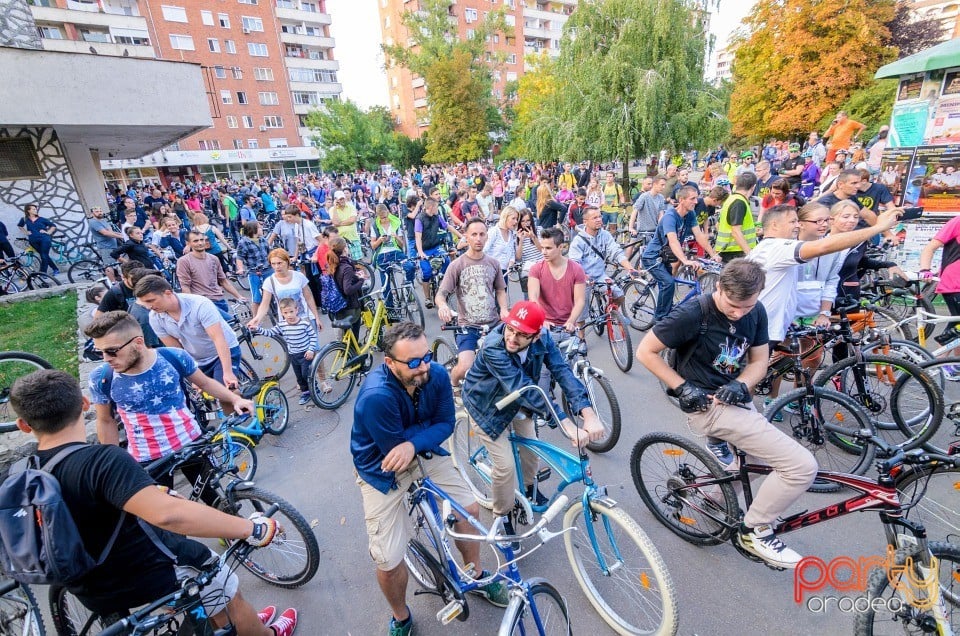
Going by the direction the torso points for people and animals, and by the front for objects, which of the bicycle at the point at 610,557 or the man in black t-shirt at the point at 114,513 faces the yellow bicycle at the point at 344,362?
the man in black t-shirt

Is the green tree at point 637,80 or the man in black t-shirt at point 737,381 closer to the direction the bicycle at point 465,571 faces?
the man in black t-shirt

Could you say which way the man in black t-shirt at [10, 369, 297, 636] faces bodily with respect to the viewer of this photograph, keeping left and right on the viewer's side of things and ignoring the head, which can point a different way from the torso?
facing away from the viewer and to the right of the viewer

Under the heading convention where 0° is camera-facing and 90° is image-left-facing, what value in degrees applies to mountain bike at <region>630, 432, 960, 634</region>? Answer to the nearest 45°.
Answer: approximately 315°

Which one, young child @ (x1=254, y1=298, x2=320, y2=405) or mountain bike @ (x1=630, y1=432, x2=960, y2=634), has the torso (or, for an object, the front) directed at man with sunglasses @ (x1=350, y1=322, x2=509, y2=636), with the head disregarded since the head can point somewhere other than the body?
the young child

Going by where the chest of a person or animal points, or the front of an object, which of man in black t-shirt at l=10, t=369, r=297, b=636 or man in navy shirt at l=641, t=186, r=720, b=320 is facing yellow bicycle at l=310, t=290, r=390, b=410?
the man in black t-shirt

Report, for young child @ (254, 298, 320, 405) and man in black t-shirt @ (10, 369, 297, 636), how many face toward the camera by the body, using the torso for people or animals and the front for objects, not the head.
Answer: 1

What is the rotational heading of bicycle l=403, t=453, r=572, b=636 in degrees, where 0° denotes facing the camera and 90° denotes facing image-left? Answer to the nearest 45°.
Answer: approximately 315°
